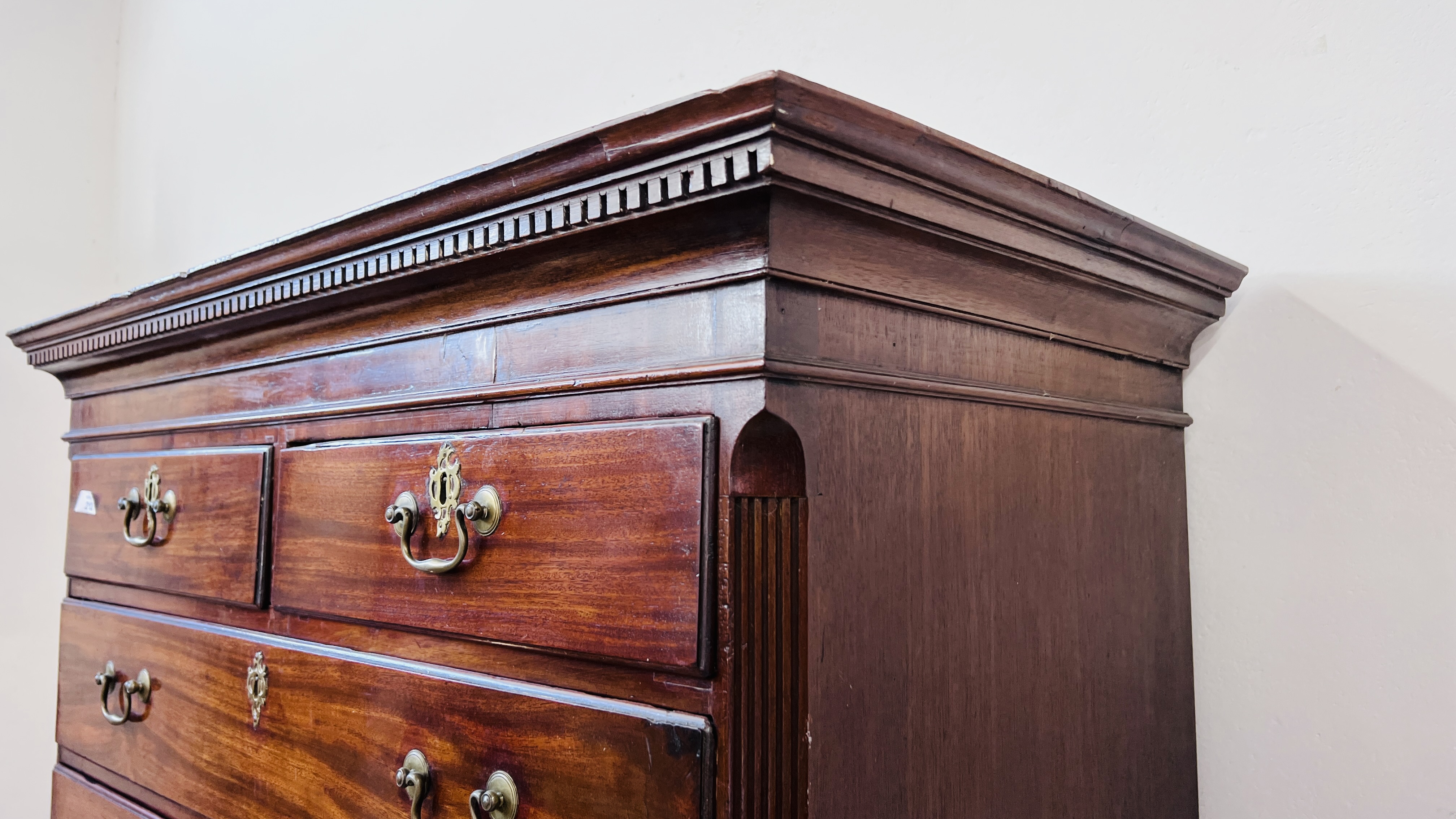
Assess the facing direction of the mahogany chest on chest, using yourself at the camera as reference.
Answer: facing the viewer and to the left of the viewer
